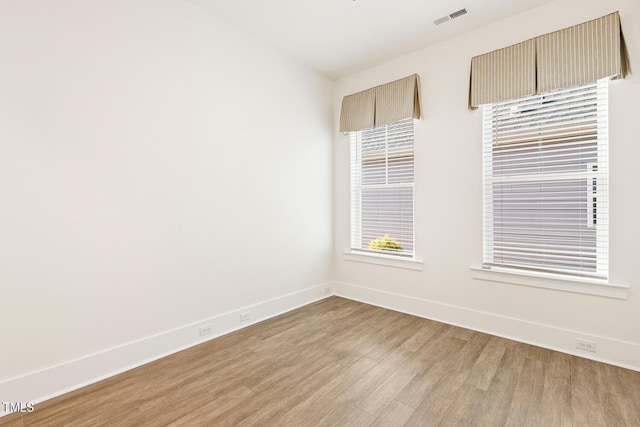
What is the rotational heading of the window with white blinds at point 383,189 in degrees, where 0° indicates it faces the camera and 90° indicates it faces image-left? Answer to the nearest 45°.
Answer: approximately 45°

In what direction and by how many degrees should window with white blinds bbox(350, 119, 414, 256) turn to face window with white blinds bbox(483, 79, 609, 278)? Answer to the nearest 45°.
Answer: approximately 90° to its left

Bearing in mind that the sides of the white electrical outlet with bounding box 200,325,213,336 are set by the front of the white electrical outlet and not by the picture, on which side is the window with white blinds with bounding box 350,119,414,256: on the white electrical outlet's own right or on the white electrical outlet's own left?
on the white electrical outlet's own left

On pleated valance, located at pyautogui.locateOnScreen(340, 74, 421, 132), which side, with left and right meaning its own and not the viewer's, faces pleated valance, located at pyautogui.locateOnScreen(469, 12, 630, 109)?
left

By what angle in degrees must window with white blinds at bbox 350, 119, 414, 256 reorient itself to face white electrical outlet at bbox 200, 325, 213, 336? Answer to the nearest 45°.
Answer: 0° — it already faces it

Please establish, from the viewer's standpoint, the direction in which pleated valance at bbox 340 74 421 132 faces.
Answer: facing the viewer and to the left of the viewer

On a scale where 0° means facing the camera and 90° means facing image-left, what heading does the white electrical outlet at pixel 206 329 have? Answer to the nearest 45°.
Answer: approximately 315°

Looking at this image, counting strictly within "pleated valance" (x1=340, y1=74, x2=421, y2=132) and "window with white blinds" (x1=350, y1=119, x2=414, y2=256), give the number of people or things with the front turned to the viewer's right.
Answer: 0

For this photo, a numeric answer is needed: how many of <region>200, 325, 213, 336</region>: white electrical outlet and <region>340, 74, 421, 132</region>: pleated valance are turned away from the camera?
0

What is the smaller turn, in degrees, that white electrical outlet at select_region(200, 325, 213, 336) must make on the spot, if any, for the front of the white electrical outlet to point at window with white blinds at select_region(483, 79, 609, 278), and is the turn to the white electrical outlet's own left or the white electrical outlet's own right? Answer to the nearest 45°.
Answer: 0° — it already faces it
